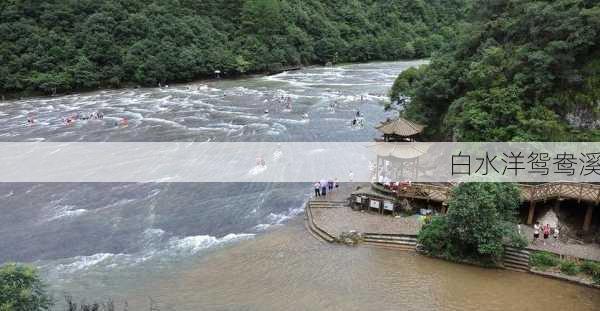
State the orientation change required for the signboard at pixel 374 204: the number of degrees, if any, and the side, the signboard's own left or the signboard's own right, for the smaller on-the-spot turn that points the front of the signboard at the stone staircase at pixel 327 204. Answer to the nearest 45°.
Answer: approximately 135° to the signboard's own right

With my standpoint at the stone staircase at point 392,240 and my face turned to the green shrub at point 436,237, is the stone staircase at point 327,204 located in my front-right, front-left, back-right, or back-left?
back-left

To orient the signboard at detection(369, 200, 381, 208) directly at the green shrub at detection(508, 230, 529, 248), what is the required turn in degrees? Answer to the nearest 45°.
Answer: approximately 45° to its left

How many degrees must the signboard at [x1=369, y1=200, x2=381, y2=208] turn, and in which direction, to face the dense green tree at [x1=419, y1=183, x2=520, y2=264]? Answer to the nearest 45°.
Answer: approximately 45° to its left

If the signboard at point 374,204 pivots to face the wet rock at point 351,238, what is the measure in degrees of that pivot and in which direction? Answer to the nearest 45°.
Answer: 0° — it already faces it

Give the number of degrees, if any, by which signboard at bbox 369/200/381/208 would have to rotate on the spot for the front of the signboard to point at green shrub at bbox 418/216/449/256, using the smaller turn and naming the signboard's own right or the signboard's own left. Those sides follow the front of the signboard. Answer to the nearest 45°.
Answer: approximately 45° to the signboard's own left

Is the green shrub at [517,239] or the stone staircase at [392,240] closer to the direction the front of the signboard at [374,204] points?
the stone staircase

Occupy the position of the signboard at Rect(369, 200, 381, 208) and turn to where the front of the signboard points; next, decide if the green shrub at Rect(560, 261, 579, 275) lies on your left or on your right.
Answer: on your left

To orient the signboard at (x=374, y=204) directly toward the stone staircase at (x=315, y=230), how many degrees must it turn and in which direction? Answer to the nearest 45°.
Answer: approximately 45° to its right

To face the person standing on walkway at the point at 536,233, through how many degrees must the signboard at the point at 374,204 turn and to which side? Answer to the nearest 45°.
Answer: approximately 45° to its left

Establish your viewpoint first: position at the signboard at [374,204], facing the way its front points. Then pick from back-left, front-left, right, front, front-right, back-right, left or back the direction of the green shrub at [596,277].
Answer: front-left

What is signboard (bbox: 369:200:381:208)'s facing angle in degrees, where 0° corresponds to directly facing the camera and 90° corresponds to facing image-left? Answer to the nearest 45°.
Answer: approximately 0°

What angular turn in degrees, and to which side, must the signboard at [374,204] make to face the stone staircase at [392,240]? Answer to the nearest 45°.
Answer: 0° — it already faces it
